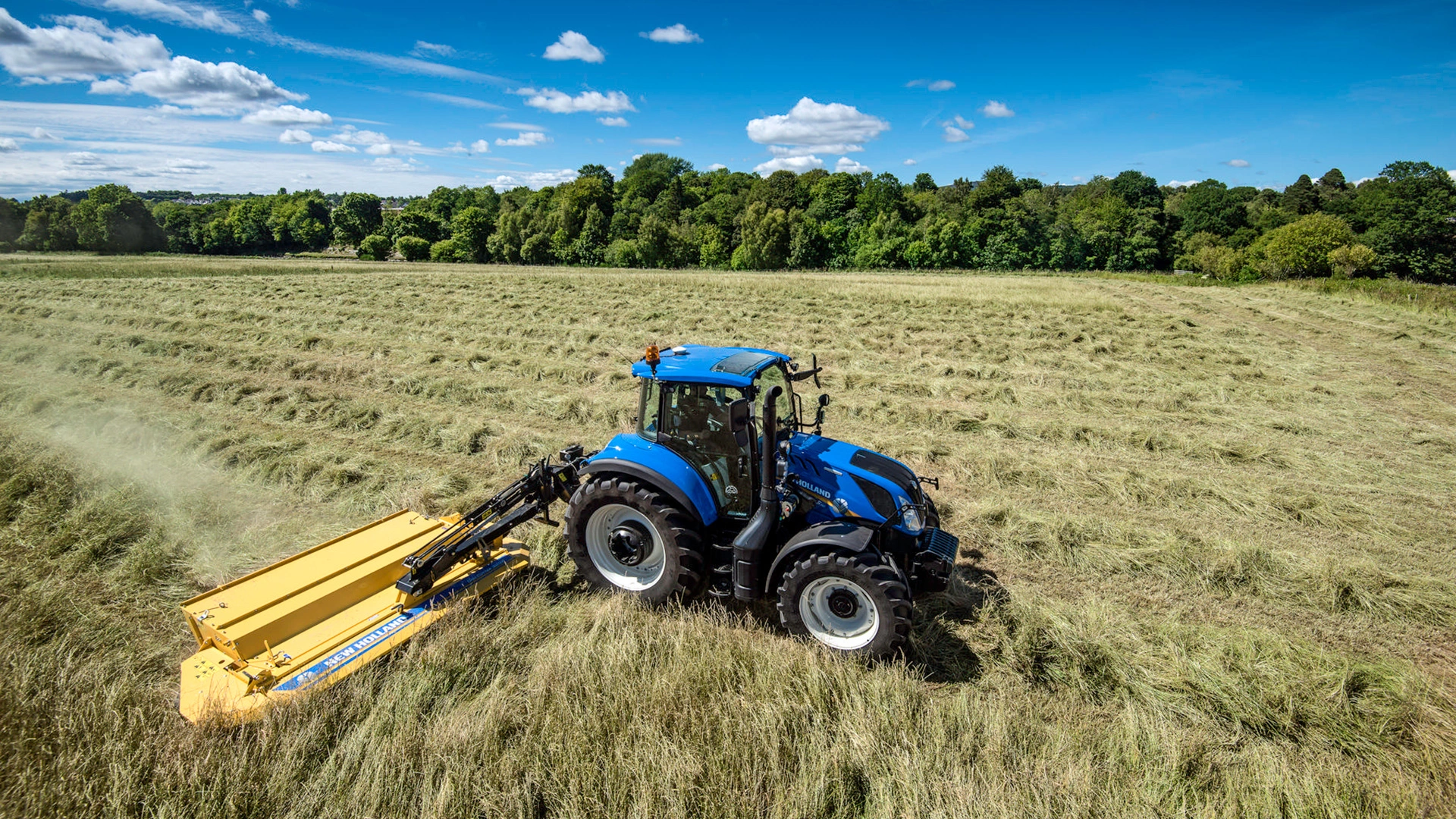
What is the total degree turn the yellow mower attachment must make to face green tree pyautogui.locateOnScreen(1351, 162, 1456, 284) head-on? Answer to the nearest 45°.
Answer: approximately 45° to its left

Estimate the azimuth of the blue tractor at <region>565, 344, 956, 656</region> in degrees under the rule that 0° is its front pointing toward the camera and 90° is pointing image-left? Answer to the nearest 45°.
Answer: approximately 315°

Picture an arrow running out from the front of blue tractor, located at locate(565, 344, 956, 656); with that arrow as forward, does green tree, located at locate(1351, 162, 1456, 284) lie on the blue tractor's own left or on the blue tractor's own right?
on the blue tractor's own left

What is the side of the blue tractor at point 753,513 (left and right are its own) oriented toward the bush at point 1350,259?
left

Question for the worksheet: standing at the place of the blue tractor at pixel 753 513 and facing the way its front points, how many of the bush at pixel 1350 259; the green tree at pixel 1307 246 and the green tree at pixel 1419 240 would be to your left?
3

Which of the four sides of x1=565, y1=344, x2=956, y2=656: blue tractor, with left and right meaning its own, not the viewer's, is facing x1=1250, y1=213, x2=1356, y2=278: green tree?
left

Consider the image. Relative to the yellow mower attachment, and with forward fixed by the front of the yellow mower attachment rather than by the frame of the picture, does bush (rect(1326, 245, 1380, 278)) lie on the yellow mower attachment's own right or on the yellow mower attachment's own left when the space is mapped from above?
on the yellow mower attachment's own left

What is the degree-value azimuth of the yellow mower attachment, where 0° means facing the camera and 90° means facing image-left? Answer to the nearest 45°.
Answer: approximately 315°
